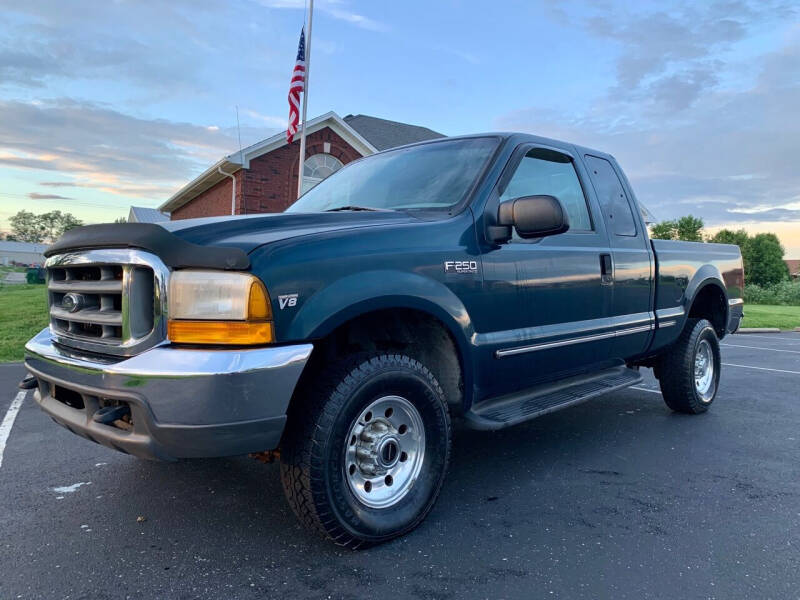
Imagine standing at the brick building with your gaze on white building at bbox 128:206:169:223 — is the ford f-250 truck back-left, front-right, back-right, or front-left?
back-left

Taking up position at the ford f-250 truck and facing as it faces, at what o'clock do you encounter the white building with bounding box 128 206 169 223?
The white building is roughly at 4 o'clock from the ford f-250 truck.

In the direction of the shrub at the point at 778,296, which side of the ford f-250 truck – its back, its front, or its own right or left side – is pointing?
back

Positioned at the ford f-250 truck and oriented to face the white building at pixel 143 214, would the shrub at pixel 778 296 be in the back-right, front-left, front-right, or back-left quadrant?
front-right

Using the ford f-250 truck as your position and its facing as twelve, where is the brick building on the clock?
The brick building is roughly at 4 o'clock from the ford f-250 truck.

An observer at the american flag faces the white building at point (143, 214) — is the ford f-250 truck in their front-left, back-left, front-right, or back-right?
back-left

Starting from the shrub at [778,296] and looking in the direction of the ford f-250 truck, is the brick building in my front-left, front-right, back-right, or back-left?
front-right

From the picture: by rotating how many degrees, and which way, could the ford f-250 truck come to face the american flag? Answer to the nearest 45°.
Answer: approximately 135° to its right

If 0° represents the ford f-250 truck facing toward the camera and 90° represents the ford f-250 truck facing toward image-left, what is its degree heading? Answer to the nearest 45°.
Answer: approximately 45°
